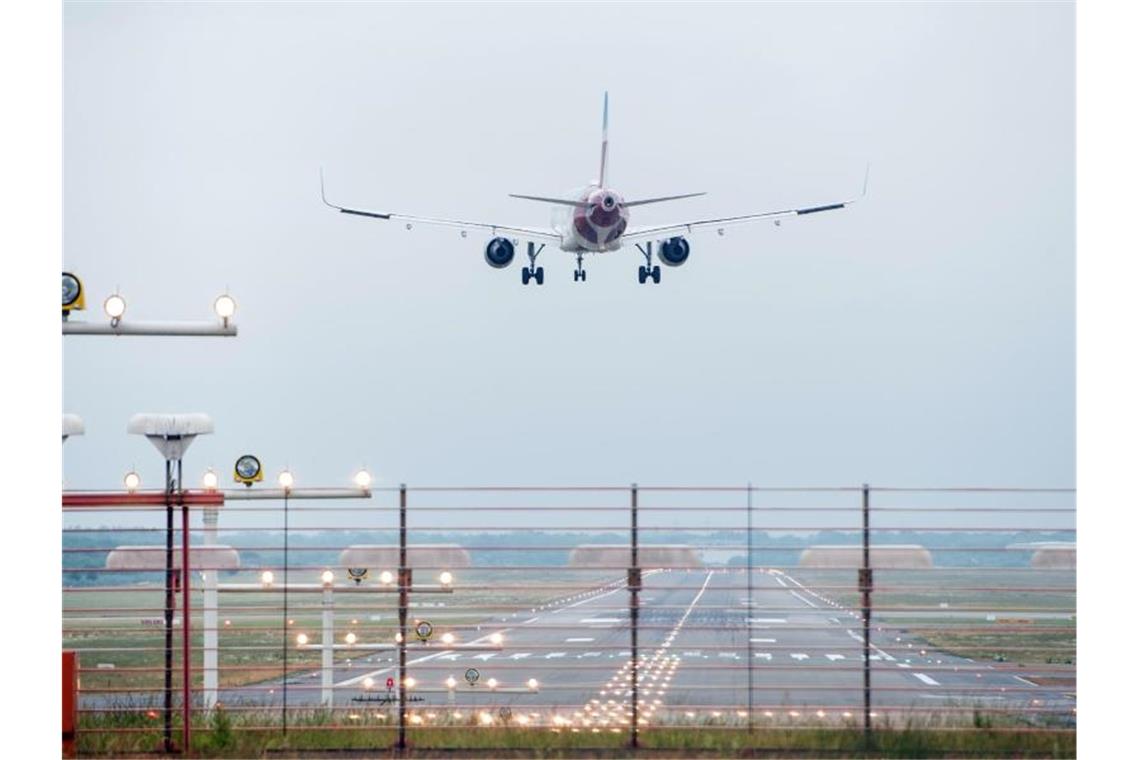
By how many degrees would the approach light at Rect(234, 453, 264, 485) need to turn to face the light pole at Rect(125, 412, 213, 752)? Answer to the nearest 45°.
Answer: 0° — it already faces it

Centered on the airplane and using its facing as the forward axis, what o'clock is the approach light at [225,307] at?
The approach light is roughly at 6 o'clock from the airplane.

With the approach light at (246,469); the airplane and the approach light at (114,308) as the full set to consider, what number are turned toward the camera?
2

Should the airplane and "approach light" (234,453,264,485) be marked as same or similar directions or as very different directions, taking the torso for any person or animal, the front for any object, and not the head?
very different directions

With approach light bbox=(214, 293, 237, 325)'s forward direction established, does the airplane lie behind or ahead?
behind

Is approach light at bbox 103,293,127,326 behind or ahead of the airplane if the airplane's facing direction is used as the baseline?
behind

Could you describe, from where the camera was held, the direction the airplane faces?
facing away from the viewer

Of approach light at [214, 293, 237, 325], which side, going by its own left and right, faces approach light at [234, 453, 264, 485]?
back

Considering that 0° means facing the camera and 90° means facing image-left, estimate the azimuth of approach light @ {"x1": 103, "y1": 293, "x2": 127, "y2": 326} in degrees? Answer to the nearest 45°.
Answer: approximately 0°
